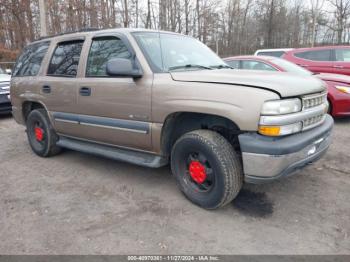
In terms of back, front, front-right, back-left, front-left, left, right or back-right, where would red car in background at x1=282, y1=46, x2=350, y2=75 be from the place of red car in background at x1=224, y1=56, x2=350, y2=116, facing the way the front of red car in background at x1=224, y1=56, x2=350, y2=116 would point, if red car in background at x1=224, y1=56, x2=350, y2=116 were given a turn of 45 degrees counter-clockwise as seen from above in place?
left

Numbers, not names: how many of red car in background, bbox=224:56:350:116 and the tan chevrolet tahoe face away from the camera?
0

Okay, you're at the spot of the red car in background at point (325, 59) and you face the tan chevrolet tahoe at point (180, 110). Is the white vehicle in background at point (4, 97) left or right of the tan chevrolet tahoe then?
right

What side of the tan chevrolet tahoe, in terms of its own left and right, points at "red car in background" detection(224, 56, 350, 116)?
left

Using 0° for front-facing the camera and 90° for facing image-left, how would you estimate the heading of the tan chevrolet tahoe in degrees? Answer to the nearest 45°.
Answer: approximately 315°
